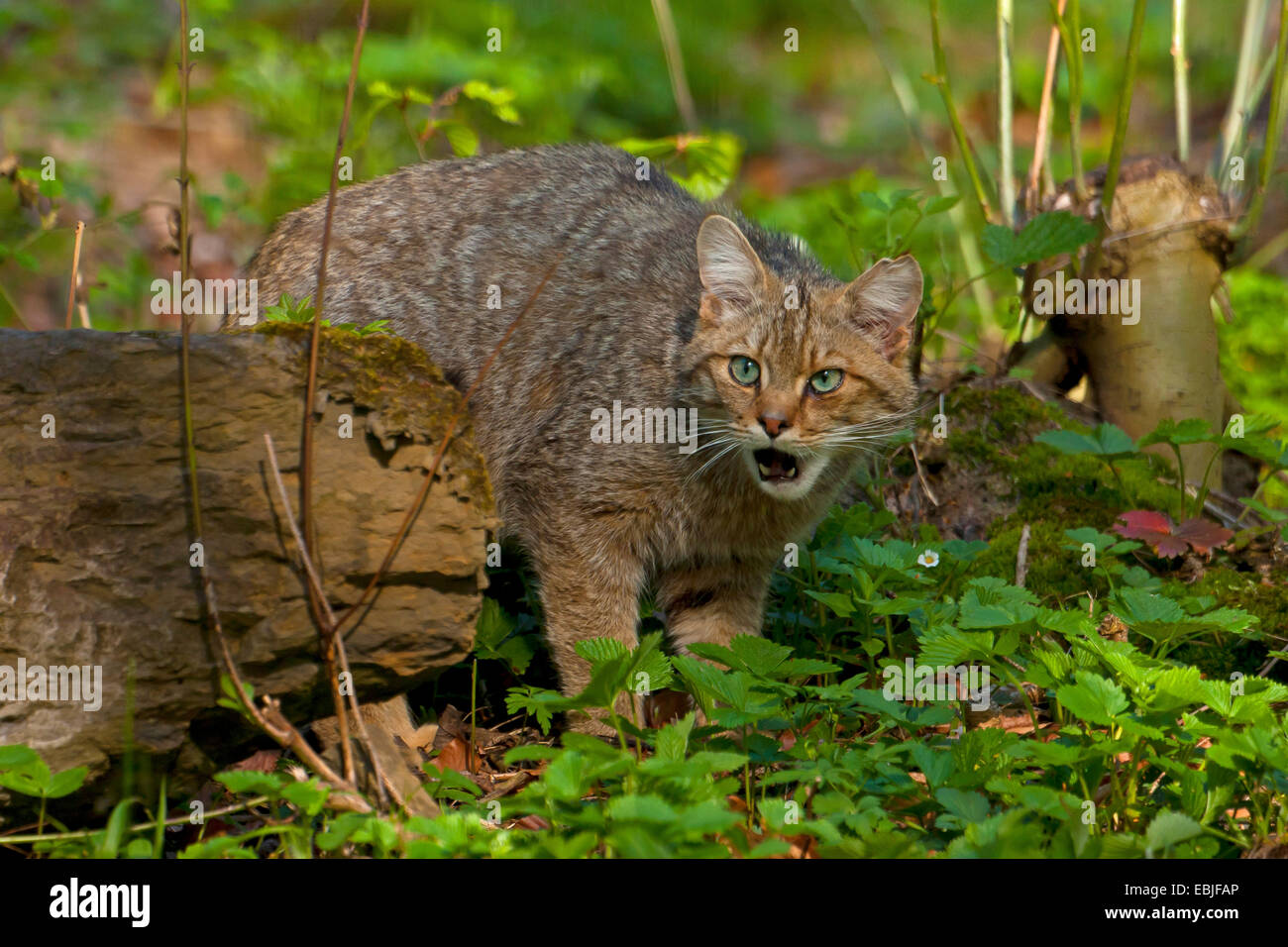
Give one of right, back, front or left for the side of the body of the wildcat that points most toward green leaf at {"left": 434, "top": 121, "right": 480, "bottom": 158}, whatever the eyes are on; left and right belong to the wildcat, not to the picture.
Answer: back

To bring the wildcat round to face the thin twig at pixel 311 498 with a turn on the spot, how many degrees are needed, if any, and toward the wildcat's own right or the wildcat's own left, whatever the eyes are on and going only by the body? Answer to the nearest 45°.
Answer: approximately 90° to the wildcat's own right

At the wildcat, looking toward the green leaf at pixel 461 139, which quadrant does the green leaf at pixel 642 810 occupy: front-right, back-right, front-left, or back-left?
back-left

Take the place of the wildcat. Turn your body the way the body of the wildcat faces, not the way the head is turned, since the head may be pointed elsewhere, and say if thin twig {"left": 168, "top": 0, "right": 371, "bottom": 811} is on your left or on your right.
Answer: on your right

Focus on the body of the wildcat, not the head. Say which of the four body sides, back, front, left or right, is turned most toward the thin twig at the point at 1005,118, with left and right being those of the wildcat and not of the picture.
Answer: left

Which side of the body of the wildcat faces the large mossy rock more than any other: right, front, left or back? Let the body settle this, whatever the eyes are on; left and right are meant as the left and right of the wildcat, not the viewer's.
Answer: right

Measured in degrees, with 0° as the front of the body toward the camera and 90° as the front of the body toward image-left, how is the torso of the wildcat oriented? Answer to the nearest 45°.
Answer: approximately 315°

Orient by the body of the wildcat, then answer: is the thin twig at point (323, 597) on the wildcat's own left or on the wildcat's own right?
on the wildcat's own right
